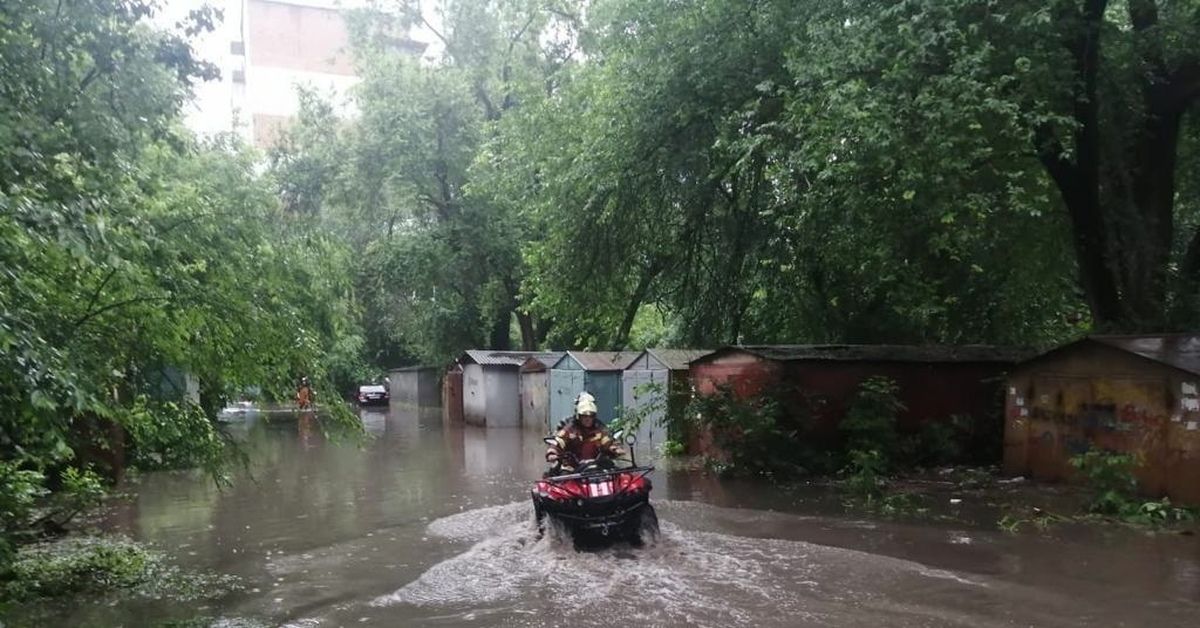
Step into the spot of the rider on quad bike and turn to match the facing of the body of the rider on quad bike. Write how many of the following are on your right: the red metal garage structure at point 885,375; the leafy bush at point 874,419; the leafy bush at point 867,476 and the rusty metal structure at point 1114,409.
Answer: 0

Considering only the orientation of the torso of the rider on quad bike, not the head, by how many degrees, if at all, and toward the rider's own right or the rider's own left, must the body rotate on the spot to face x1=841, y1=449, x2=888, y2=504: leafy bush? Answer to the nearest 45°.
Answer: approximately 135° to the rider's own left

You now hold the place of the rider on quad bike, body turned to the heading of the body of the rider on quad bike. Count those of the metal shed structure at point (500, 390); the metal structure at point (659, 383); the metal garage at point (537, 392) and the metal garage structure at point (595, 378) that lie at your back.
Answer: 4

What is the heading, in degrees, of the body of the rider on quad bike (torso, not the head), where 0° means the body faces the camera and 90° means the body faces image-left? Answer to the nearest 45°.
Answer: approximately 0°

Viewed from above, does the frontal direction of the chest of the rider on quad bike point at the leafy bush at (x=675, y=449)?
no

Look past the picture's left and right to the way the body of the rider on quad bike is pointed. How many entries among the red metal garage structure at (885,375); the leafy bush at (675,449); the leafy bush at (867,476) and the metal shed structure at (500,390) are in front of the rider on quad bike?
0

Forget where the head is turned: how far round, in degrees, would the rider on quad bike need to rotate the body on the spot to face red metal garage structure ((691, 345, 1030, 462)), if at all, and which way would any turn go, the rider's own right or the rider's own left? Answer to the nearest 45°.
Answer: approximately 135° to the rider's own left

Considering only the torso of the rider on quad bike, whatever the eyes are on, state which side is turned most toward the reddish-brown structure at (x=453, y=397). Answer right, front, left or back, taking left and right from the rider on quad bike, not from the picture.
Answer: back

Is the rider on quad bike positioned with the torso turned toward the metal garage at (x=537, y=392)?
no

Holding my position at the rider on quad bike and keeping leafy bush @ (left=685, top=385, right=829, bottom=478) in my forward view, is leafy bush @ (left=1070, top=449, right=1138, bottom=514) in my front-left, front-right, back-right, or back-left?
front-right

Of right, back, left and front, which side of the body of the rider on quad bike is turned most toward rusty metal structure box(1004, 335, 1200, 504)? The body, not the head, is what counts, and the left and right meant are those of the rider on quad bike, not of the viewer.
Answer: left

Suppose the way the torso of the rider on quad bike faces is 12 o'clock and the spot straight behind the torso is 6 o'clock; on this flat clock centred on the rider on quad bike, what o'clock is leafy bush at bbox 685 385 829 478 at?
The leafy bush is roughly at 7 o'clock from the rider on quad bike.

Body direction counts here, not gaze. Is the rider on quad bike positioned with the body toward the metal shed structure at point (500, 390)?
no

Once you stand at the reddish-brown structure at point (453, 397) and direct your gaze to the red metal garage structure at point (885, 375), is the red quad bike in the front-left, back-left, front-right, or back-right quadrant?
front-right

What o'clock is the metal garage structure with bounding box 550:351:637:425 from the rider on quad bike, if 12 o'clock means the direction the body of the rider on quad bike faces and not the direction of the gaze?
The metal garage structure is roughly at 6 o'clock from the rider on quad bike.

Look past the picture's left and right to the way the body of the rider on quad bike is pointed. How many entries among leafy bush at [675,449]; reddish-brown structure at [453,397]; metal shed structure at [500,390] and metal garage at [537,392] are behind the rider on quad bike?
4
